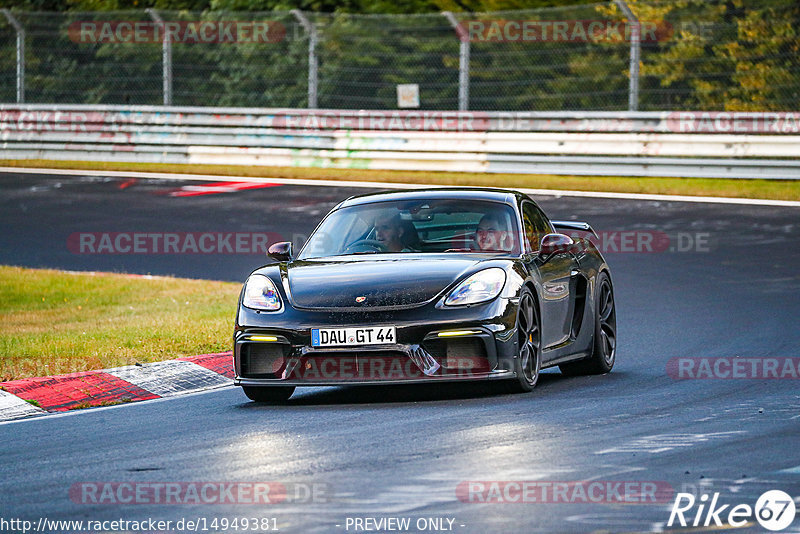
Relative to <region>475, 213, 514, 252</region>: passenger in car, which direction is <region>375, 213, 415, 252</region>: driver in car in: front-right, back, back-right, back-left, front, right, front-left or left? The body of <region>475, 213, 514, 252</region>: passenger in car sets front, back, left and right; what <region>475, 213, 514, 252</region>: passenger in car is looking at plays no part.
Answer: front-right

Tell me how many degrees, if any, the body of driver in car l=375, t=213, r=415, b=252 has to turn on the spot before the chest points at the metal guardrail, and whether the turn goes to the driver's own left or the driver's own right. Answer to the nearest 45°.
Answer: approximately 135° to the driver's own right

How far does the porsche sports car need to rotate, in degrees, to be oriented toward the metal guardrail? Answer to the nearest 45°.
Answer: approximately 135° to its right

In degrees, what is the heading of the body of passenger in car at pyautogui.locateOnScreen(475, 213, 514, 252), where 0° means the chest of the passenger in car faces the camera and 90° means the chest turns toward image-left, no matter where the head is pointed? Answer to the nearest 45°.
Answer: approximately 45°

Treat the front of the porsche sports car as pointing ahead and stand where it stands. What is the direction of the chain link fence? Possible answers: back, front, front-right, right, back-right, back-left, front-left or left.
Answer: back-right

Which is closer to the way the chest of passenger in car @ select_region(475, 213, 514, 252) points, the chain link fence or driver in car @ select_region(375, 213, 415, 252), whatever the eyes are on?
the driver in car

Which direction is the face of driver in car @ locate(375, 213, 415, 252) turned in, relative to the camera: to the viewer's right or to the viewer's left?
to the viewer's left

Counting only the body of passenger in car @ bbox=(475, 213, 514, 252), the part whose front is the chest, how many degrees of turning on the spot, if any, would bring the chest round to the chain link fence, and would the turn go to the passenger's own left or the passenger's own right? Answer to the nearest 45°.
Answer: approximately 135° to the passenger's own right

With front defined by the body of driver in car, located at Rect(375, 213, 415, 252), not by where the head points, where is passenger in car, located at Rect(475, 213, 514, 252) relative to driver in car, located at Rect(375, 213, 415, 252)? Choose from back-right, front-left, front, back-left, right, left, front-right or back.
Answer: back-left
